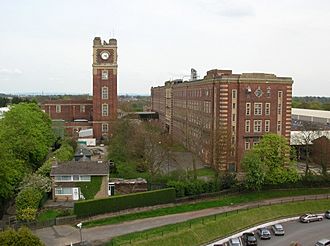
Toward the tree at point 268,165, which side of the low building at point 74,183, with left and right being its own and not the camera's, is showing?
left

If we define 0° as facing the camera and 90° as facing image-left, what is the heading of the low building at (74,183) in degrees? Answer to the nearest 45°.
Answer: approximately 0°

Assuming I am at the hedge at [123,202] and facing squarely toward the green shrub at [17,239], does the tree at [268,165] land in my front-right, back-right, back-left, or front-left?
back-left

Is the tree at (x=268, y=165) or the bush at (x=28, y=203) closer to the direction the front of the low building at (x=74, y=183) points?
the bush

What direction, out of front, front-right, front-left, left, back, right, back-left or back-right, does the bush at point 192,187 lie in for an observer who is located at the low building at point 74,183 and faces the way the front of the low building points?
left

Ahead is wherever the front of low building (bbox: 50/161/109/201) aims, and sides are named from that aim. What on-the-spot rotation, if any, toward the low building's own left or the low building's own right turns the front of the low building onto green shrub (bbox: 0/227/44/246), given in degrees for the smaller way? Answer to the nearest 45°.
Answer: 0° — it already faces it

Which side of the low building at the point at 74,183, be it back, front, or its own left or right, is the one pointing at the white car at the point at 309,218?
left

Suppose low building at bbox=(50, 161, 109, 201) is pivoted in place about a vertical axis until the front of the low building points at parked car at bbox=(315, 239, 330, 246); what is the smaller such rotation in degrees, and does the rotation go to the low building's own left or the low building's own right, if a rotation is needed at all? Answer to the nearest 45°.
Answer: approximately 45° to the low building's own left

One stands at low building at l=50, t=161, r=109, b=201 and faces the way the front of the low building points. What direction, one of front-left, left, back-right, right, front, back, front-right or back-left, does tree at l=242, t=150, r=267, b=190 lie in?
left

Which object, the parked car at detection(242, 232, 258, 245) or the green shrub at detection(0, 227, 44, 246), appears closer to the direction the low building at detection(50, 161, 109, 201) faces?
the green shrub

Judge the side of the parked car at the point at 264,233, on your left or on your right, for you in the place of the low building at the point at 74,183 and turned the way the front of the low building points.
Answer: on your left

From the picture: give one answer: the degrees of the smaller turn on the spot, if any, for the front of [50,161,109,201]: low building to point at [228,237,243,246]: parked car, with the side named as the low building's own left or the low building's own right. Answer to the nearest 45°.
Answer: approximately 45° to the low building's own left

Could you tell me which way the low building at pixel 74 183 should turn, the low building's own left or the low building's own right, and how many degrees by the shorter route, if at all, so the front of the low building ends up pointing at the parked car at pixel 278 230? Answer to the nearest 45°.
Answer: approximately 45° to the low building's own left
